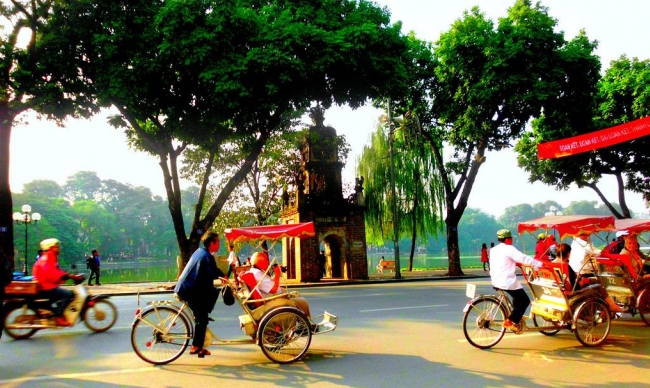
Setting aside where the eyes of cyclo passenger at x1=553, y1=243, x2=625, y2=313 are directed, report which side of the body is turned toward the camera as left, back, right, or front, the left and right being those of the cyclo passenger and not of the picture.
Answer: right

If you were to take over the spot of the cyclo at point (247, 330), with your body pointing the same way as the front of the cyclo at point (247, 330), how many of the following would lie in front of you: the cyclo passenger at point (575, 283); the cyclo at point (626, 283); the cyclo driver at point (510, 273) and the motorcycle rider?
3

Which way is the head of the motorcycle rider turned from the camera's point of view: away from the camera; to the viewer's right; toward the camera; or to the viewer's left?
to the viewer's right

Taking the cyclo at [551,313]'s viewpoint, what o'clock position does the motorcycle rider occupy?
The motorcycle rider is roughly at 7 o'clock from the cyclo.

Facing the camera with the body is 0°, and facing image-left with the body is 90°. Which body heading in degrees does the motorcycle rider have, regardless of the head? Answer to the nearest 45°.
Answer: approximately 270°

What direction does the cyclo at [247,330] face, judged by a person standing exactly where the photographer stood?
facing to the right of the viewer

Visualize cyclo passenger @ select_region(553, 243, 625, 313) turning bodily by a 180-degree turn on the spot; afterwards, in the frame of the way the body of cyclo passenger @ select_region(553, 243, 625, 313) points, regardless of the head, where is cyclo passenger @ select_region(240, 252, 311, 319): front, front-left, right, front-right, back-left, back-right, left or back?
front-left

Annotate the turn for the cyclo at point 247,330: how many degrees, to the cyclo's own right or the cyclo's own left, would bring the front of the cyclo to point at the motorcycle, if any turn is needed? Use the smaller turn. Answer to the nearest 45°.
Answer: approximately 135° to the cyclo's own left

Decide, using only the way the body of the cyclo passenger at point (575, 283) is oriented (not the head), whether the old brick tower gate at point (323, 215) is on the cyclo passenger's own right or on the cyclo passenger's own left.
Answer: on the cyclo passenger's own left

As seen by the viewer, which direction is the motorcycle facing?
to the viewer's right

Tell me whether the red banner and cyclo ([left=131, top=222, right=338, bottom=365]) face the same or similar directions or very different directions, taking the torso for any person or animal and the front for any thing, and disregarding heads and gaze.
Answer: very different directions

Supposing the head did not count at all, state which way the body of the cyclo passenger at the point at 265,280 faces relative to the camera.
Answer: to the viewer's right
